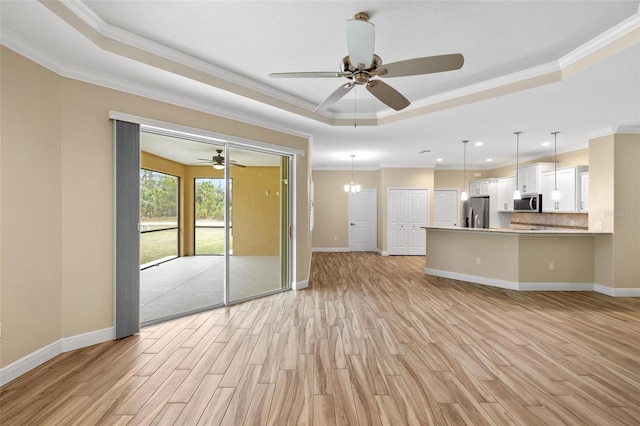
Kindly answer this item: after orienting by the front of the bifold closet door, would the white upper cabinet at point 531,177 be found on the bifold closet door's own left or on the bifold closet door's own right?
on the bifold closet door's own left

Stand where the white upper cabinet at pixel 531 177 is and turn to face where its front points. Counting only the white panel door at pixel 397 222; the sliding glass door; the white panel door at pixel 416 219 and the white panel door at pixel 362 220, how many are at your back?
0

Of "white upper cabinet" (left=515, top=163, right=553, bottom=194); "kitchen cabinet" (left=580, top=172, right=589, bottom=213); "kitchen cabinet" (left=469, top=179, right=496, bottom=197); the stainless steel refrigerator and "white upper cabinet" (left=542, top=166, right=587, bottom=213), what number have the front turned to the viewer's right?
0

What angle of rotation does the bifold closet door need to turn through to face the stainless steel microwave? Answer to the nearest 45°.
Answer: approximately 90° to its left

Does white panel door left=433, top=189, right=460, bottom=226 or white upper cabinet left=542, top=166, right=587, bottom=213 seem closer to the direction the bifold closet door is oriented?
the white upper cabinet

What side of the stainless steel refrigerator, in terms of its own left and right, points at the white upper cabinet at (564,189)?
left

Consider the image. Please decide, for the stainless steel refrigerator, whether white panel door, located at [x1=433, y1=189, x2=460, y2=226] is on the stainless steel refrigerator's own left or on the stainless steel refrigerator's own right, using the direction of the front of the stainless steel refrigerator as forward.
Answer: on the stainless steel refrigerator's own right

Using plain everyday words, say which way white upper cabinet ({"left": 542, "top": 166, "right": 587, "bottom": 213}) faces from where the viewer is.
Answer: facing the viewer and to the left of the viewer

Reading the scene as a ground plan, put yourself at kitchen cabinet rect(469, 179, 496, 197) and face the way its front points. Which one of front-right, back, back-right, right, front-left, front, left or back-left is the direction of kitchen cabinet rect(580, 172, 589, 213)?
left

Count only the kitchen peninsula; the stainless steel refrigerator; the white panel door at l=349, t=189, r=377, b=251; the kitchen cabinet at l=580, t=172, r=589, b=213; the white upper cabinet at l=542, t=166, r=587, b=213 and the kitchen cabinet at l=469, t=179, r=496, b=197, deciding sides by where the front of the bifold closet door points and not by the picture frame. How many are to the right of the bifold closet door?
1

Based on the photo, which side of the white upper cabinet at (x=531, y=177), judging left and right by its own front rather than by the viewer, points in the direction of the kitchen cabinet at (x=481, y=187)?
right

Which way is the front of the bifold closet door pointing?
toward the camera

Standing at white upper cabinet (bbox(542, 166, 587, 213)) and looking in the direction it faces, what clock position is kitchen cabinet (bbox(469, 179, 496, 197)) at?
The kitchen cabinet is roughly at 3 o'clock from the white upper cabinet.

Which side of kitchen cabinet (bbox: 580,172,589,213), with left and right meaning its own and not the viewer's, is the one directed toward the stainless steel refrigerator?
right

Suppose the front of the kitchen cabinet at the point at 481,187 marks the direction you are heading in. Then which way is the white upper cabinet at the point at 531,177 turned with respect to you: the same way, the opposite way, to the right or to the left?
the same way

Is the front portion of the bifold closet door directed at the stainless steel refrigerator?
no

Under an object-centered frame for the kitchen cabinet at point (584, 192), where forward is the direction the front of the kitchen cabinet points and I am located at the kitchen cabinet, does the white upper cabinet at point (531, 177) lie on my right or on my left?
on my right

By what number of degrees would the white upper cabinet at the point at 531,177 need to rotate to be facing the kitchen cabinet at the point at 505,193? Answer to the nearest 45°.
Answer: approximately 90° to its right
